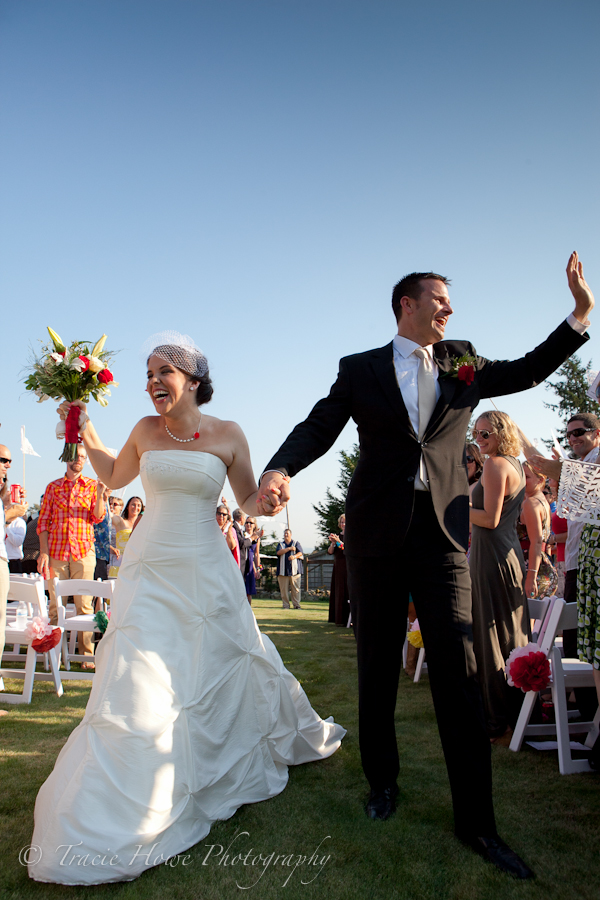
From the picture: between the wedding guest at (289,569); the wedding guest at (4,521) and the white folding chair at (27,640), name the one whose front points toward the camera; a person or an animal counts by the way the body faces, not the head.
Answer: the wedding guest at (289,569)

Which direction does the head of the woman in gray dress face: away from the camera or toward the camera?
toward the camera

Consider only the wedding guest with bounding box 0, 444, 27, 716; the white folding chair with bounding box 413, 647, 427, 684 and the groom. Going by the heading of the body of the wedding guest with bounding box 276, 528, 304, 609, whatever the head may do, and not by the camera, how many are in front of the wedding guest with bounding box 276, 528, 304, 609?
3

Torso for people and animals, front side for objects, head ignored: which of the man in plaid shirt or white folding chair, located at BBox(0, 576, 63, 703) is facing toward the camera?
the man in plaid shirt

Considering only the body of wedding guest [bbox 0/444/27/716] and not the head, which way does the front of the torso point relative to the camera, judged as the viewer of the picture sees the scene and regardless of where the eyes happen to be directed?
to the viewer's right

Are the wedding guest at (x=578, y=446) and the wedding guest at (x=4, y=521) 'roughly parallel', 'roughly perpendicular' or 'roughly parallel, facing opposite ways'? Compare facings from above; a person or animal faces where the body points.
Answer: roughly parallel, facing opposite ways

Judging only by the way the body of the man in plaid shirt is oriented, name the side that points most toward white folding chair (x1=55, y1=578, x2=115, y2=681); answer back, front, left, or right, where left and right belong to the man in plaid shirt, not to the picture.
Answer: front

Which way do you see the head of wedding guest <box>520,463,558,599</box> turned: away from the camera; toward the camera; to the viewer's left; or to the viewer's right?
to the viewer's left

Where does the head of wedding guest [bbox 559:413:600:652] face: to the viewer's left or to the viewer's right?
to the viewer's left

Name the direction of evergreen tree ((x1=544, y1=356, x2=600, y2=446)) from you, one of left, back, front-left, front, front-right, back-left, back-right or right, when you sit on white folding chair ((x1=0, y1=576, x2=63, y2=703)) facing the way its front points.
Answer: front

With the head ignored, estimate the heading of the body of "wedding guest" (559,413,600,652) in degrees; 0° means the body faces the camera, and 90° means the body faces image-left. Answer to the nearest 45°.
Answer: approximately 45°

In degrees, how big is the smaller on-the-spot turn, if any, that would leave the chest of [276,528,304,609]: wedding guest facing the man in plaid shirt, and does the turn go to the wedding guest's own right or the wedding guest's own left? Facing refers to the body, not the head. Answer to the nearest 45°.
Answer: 0° — they already face them

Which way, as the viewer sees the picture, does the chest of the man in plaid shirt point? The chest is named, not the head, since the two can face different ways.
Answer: toward the camera

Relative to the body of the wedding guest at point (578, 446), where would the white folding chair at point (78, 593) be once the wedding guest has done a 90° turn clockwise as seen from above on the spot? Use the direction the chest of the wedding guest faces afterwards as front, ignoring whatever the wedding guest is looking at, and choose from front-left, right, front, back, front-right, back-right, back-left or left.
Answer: front-left

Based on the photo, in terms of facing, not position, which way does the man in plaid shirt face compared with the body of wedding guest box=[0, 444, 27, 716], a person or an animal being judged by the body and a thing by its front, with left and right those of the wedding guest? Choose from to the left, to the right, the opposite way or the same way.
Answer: to the right

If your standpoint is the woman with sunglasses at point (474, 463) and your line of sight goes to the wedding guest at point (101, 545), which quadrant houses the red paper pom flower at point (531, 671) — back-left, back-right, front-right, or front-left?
back-left

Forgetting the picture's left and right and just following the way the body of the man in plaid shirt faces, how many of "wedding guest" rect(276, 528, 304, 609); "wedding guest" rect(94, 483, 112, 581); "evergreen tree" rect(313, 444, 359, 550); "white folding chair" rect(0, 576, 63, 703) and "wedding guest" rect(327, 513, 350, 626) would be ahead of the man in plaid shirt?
1

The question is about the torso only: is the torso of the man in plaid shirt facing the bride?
yes

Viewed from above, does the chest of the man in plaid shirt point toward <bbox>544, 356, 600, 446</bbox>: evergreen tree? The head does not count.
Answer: no

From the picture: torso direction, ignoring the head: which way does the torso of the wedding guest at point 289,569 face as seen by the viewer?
toward the camera

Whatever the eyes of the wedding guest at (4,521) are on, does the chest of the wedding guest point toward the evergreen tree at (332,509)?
no

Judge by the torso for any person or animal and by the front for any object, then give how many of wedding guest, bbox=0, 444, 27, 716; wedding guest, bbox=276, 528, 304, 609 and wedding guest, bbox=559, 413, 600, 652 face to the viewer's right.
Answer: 1

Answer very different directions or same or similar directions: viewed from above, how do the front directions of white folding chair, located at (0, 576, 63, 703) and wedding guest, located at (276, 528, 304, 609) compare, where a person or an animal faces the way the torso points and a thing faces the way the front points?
very different directions

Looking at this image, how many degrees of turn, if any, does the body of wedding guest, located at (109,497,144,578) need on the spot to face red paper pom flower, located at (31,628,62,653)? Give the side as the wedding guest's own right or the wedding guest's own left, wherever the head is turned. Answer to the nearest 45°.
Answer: approximately 45° to the wedding guest's own right
